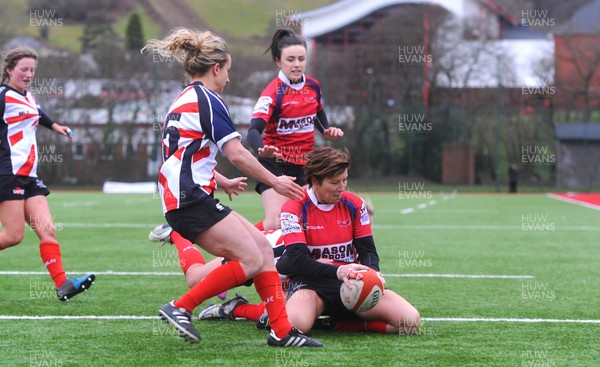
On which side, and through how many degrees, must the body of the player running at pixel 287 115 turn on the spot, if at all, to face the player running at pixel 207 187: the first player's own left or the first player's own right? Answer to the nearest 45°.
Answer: approximately 45° to the first player's own right

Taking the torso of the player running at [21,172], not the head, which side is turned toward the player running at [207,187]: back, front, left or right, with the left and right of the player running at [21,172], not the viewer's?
front

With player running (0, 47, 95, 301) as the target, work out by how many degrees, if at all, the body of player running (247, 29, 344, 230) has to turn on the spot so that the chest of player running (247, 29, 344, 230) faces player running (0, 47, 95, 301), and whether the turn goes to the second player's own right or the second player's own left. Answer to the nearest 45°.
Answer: approximately 135° to the second player's own right

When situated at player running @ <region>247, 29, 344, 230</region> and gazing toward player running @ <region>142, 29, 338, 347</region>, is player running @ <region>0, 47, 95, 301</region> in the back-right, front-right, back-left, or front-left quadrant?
front-right

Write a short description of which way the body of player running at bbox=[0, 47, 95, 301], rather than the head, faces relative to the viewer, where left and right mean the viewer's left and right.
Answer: facing the viewer and to the right of the viewer

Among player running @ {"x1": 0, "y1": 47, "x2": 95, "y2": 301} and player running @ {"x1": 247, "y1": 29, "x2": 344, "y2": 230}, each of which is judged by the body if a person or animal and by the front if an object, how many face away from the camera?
0

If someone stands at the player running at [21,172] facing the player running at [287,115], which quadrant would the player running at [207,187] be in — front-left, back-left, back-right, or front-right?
front-right

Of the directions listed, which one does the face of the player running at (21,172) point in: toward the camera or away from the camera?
toward the camera

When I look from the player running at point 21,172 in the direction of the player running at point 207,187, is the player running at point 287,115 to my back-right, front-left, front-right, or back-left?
front-left

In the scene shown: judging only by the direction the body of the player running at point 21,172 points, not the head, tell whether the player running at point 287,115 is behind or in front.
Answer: in front

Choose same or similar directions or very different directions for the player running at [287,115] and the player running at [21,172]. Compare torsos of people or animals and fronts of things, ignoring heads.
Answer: same or similar directions
